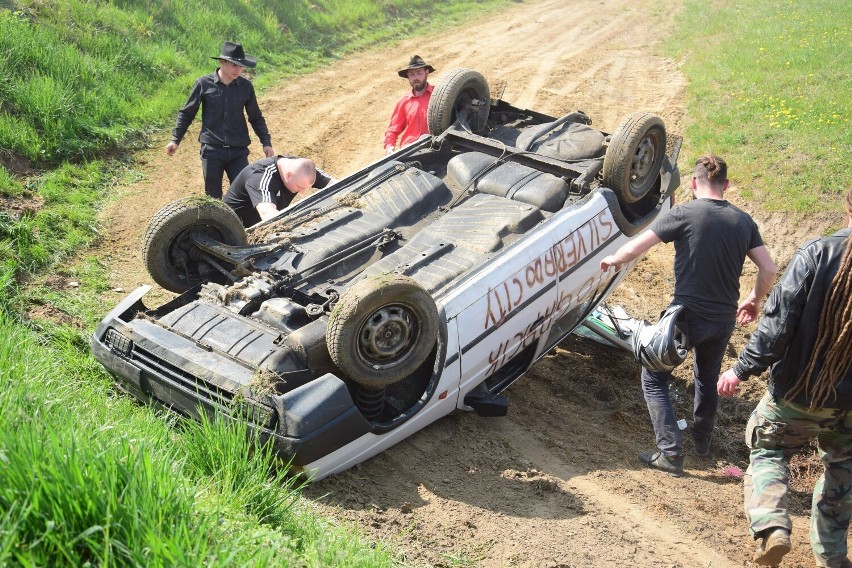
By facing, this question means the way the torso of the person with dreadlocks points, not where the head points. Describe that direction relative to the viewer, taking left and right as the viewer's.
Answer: facing away from the viewer

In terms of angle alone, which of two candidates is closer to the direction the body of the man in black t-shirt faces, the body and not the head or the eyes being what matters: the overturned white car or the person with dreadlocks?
the overturned white car

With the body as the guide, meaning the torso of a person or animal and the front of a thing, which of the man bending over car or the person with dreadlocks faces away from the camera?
the person with dreadlocks

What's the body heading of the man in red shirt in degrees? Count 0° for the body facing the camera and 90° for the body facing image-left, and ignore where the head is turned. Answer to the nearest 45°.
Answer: approximately 0°

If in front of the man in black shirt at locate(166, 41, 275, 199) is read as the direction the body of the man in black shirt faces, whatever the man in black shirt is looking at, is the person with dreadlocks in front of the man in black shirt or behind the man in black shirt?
in front

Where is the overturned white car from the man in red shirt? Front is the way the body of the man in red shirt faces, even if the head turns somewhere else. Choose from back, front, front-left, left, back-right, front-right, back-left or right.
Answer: front

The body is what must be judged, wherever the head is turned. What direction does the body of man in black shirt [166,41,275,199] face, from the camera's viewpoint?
toward the camera

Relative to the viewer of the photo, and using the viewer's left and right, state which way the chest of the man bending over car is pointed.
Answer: facing the viewer and to the right of the viewer

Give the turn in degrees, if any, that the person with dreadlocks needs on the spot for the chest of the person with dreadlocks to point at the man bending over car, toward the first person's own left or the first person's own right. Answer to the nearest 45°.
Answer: approximately 45° to the first person's own left

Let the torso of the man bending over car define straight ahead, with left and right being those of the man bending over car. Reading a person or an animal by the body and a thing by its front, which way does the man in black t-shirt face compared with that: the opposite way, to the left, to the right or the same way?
the opposite way

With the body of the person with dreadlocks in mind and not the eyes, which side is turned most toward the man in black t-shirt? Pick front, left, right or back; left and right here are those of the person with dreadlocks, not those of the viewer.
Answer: front

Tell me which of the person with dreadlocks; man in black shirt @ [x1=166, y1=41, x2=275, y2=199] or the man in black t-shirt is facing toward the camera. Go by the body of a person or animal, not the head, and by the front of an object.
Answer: the man in black shirt

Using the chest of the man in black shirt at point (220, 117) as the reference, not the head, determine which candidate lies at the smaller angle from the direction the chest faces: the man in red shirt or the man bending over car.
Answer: the man bending over car

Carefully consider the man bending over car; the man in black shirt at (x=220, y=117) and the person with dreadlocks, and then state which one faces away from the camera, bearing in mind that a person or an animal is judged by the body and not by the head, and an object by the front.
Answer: the person with dreadlocks
